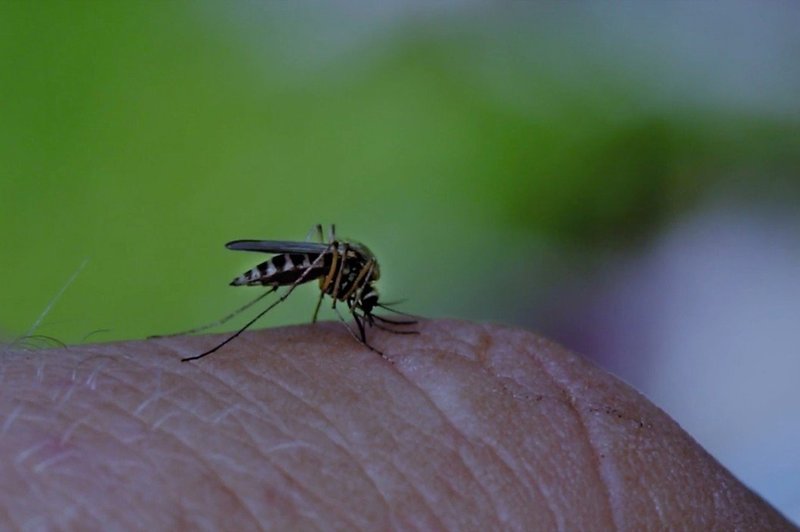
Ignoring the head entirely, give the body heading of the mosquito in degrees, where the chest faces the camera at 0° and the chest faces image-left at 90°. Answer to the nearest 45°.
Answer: approximately 270°
